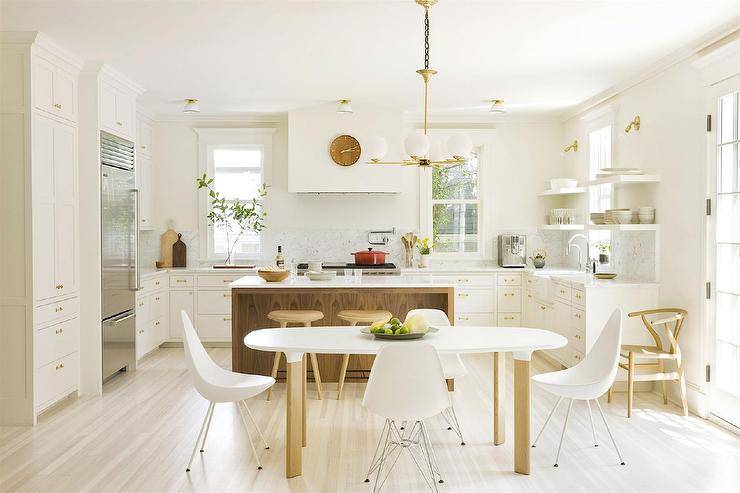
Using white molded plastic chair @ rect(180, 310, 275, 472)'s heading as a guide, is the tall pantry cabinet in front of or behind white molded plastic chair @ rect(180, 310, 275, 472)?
behind

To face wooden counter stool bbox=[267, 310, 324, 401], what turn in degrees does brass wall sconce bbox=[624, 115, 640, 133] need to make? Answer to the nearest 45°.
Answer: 0° — it already faces it

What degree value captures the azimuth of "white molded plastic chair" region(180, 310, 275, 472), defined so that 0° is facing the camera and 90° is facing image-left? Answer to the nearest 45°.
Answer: approximately 270°

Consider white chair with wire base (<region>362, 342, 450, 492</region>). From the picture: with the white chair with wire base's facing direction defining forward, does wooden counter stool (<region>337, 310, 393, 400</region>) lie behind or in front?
in front

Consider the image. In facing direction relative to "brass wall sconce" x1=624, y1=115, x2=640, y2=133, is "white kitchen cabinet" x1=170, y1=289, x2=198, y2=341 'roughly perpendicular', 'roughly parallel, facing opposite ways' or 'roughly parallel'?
roughly perpendicular

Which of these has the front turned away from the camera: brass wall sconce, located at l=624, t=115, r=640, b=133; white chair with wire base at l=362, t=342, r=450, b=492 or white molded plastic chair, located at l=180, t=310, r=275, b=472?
the white chair with wire base

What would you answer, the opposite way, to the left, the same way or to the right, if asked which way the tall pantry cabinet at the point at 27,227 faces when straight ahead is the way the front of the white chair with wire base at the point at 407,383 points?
to the right

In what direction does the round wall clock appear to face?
toward the camera

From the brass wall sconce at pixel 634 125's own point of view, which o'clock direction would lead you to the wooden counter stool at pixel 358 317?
The wooden counter stool is roughly at 12 o'clock from the brass wall sconce.

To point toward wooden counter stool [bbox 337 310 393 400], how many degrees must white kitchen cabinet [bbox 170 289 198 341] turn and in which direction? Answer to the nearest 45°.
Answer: approximately 45° to its left

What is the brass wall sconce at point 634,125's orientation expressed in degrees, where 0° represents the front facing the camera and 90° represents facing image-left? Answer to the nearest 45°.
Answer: approximately 45°

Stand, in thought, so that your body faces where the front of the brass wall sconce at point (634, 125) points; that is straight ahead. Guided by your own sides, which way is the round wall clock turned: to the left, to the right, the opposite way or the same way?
to the left

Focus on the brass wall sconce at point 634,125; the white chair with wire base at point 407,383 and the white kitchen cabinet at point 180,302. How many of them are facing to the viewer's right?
0

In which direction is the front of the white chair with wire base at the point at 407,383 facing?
away from the camera

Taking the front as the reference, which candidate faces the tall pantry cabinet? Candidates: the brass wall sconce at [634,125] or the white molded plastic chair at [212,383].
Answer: the brass wall sconce

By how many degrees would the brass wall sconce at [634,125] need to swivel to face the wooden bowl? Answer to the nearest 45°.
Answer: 0° — it already faces it
